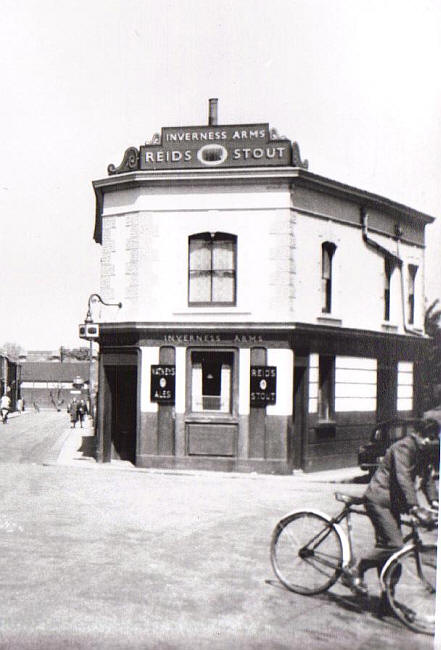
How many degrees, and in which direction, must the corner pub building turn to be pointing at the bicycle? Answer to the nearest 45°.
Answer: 0° — it already faces it

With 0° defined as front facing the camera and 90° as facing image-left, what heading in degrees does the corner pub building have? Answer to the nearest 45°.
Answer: approximately 0°

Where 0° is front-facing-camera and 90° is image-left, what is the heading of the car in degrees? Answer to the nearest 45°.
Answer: approximately 45°

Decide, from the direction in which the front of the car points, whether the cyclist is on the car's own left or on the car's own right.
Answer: on the car's own left
